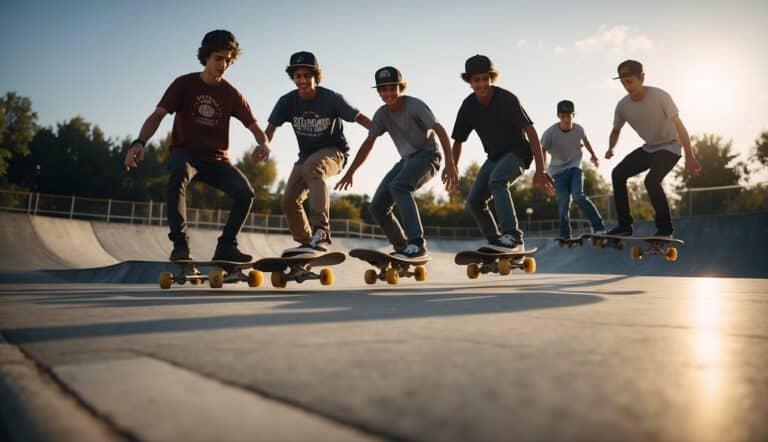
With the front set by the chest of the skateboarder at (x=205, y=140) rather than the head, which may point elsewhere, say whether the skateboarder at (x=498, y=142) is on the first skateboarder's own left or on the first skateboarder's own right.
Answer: on the first skateboarder's own left

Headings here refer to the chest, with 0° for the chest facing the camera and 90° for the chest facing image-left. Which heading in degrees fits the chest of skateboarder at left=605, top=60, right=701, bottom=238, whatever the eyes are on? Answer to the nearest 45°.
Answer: approximately 45°

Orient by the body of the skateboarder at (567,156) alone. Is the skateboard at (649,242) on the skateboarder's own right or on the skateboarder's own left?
on the skateboarder's own left

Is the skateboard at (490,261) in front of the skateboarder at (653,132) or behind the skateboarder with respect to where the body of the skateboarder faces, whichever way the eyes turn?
in front

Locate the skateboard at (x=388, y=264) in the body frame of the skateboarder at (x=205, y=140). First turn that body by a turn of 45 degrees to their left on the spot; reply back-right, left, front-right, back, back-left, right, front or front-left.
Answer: front-left

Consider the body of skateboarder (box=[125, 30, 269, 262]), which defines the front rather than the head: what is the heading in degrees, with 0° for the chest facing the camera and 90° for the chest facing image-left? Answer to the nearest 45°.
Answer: approximately 0°

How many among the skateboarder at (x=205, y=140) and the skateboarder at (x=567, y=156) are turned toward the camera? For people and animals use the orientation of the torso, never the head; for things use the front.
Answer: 2

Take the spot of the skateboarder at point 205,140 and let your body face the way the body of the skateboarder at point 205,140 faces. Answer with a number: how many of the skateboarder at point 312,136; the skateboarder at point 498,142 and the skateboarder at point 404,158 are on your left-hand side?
3
